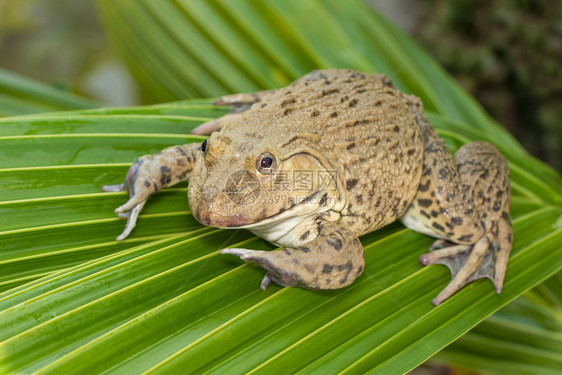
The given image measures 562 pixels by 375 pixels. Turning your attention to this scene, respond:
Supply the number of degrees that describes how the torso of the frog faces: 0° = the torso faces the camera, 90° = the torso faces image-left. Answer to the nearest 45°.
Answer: approximately 45°
